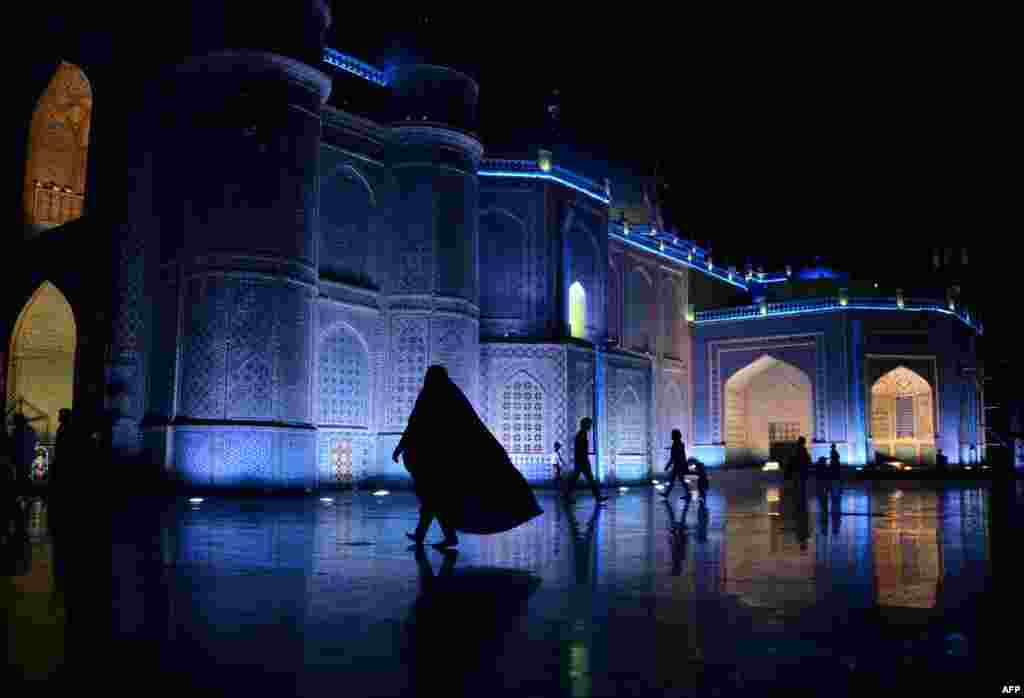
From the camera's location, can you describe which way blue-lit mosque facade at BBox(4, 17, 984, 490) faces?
facing the viewer and to the right of the viewer

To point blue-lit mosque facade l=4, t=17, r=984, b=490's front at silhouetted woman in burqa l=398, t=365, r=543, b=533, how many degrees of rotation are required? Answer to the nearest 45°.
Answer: approximately 45° to its right

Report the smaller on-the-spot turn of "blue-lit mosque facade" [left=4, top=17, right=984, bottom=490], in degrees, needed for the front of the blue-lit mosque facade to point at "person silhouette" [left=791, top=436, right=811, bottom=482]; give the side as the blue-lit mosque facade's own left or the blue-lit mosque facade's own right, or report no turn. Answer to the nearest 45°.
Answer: approximately 45° to the blue-lit mosque facade's own left

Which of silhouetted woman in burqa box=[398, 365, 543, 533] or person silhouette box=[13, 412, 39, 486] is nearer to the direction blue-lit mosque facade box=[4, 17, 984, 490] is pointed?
the silhouetted woman in burqa
